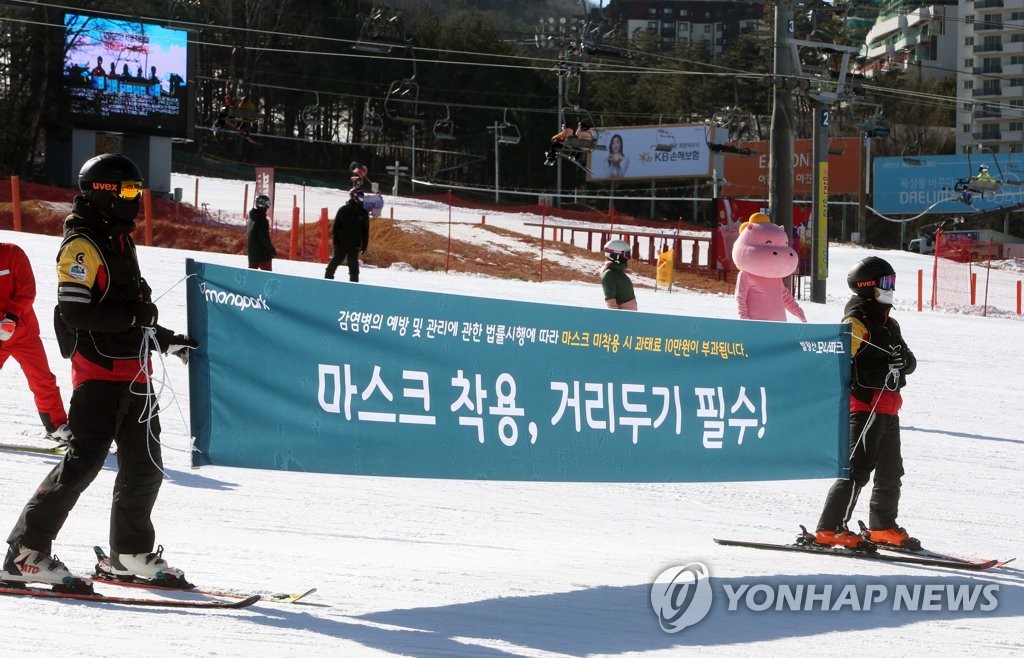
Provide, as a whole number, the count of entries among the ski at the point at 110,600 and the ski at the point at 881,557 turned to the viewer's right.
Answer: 2

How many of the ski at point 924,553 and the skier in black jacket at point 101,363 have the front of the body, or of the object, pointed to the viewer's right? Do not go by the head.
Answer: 2

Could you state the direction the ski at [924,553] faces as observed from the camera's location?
facing to the right of the viewer

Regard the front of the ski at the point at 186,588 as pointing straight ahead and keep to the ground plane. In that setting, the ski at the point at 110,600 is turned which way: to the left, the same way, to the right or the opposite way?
the same way

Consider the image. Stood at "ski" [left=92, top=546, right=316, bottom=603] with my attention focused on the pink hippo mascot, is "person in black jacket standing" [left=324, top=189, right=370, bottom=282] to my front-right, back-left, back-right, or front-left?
front-left

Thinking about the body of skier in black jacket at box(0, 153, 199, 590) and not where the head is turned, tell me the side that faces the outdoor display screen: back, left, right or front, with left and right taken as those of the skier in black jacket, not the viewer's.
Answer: left

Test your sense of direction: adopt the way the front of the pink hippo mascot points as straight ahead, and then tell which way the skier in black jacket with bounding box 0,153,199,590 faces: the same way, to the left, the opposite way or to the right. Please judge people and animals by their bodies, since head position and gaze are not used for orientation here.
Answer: to the left

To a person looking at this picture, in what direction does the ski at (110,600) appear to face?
facing to the right of the viewer

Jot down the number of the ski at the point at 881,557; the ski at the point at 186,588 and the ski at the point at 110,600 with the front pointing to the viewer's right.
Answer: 3

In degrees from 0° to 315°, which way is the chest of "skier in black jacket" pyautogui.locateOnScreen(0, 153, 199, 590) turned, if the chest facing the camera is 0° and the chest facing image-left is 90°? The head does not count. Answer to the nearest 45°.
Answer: approximately 270°

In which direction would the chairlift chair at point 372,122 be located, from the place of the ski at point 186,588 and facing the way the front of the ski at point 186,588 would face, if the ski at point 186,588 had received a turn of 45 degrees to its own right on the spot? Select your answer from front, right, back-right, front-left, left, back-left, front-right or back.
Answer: back-left

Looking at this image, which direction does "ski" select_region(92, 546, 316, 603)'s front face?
to the viewer's right

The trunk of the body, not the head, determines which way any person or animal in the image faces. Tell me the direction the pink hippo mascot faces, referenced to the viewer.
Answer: facing the viewer and to the right of the viewer
